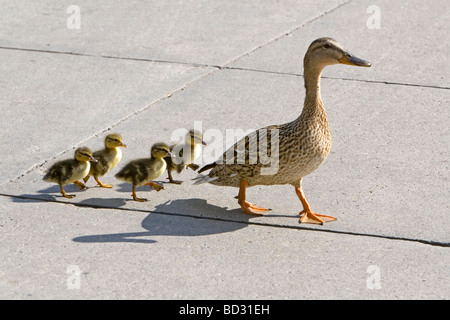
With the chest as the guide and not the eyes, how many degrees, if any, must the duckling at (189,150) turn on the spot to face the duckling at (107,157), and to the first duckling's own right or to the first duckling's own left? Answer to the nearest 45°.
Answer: approximately 180°

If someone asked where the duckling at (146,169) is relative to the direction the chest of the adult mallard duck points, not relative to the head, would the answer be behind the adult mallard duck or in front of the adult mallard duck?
behind

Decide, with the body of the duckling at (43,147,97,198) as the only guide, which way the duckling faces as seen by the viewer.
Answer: to the viewer's right

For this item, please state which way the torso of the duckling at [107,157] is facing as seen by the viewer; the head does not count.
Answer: to the viewer's right

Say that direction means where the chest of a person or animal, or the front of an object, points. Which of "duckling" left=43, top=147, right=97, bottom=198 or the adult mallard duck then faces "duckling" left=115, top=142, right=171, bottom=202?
"duckling" left=43, top=147, right=97, bottom=198

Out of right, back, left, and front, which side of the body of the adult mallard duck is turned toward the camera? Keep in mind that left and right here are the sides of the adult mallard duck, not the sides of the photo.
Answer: right

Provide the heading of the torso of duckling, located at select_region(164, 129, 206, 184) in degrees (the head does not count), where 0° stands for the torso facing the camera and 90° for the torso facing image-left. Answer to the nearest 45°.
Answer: approximately 270°

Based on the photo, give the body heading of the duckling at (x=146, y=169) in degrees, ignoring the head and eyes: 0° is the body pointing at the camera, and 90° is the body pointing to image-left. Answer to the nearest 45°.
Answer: approximately 270°

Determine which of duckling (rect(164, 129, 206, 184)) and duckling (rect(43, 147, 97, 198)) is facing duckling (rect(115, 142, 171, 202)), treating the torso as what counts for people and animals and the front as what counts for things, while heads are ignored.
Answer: duckling (rect(43, 147, 97, 198))
